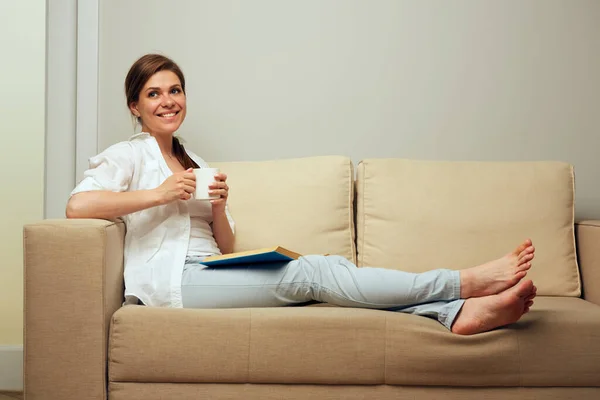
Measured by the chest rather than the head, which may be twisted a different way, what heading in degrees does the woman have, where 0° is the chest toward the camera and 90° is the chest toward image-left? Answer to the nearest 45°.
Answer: approximately 315°

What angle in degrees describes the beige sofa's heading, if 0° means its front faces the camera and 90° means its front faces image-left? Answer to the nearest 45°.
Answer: approximately 0°
